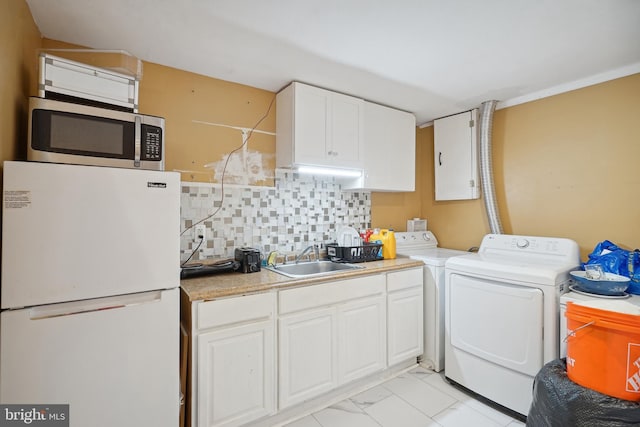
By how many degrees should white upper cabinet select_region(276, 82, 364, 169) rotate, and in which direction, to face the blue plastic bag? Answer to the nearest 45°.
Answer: approximately 45° to its left

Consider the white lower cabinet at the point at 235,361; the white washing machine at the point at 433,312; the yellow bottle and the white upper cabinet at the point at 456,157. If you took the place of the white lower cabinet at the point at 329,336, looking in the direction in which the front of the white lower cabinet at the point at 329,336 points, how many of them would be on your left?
3

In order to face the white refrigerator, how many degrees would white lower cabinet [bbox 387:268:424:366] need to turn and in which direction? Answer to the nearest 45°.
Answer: approximately 90° to its right

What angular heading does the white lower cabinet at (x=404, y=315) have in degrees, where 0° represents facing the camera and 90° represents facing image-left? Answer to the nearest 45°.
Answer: approximately 315°

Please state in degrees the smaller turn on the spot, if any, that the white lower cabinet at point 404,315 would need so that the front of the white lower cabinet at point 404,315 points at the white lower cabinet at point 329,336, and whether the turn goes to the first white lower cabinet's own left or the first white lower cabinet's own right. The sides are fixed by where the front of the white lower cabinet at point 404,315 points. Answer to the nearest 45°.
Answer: approximately 90° to the first white lower cabinet's own right
